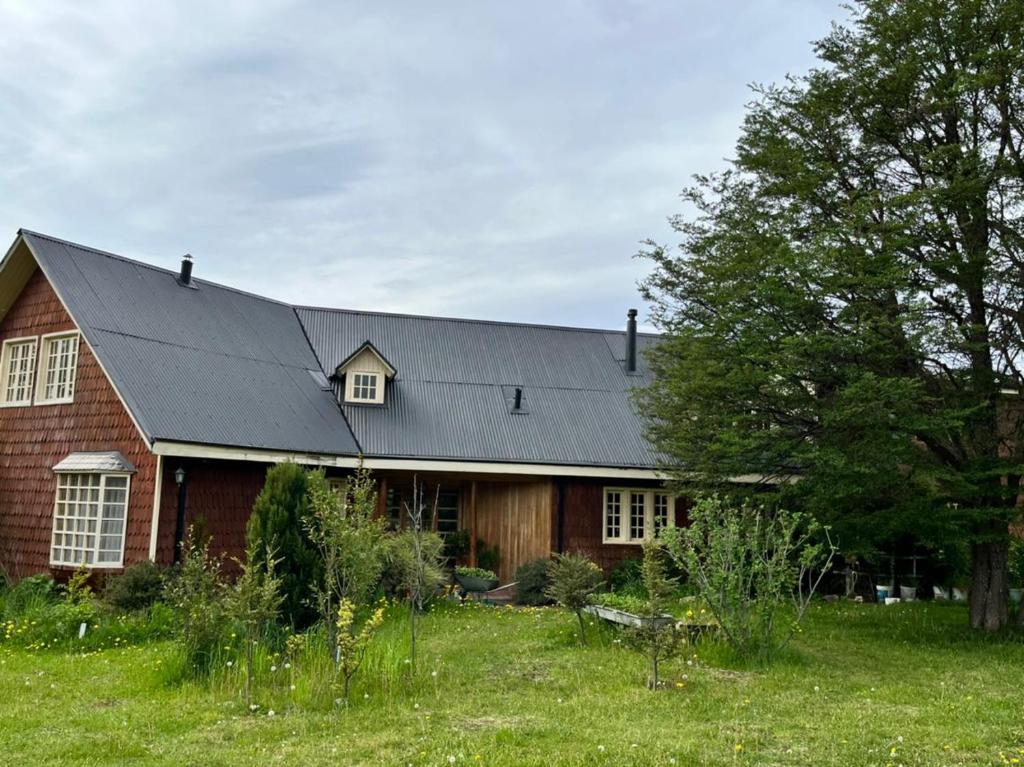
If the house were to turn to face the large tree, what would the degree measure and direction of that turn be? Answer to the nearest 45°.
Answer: approximately 45° to its left

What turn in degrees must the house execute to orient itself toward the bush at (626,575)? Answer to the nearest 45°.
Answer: approximately 90° to its left

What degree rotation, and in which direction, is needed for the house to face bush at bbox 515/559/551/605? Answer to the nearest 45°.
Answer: approximately 90° to its left

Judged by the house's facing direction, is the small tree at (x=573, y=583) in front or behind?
in front

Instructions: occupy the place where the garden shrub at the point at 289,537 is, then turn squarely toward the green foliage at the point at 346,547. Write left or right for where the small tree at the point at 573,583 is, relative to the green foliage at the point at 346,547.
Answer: left

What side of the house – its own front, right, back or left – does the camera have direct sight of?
front

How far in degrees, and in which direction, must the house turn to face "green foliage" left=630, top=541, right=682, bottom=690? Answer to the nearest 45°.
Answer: approximately 45° to its left

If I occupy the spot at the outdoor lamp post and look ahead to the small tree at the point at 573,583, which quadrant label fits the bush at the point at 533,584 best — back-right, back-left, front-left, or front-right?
front-left

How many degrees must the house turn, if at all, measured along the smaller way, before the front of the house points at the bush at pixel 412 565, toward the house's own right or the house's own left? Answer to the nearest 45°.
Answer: approximately 45° to the house's own left

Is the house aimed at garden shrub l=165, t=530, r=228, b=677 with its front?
yes

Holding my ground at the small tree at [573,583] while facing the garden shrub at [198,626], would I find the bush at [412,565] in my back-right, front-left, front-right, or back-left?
front-right

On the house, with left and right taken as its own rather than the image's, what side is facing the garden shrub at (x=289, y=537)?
front
